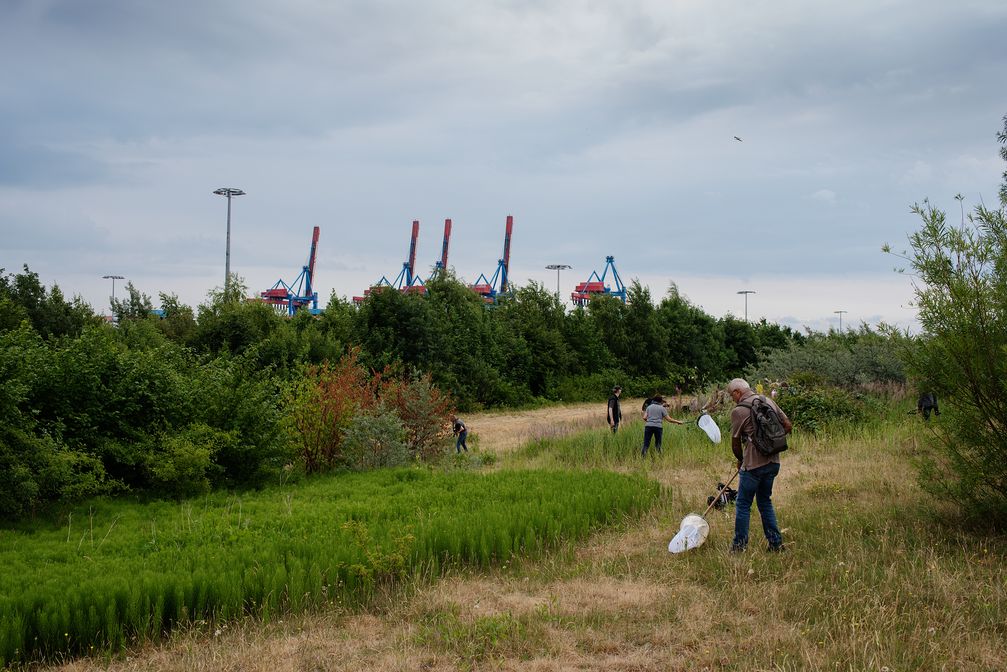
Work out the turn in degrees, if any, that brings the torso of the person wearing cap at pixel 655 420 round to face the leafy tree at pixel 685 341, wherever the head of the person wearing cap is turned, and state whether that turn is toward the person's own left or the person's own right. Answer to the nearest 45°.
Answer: approximately 45° to the person's own left

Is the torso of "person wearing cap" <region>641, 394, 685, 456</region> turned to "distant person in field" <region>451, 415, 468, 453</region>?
no

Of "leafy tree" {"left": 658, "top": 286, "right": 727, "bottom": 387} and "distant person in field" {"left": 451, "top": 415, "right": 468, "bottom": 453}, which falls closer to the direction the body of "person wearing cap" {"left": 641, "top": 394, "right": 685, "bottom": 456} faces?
the leafy tree

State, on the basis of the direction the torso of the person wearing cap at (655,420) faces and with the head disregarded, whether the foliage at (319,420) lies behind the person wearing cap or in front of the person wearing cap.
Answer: behind

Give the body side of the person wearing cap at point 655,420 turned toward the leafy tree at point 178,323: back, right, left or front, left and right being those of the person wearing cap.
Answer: left

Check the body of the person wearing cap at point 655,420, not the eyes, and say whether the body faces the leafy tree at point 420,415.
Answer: no

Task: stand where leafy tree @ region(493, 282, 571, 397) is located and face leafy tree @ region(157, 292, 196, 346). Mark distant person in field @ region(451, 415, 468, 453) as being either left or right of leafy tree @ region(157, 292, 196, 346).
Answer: left

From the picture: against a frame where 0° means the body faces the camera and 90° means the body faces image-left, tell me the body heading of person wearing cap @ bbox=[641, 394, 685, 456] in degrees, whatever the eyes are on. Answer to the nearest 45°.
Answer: approximately 225°

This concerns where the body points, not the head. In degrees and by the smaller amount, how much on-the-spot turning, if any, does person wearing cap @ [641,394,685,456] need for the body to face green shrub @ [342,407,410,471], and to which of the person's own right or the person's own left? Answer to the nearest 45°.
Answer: approximately 135° to the person's own left

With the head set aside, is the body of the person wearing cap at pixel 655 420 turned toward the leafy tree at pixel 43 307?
no

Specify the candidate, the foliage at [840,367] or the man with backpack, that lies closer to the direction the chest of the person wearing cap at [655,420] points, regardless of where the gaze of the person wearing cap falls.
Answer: the foliage

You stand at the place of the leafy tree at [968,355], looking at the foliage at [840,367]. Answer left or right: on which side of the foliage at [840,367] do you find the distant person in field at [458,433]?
left

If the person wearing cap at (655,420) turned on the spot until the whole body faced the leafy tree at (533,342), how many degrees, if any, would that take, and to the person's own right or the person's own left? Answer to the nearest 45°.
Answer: approximately 45° to the person's own left
